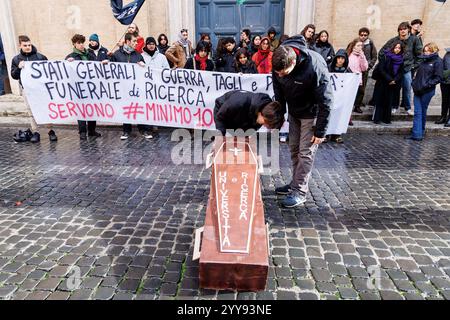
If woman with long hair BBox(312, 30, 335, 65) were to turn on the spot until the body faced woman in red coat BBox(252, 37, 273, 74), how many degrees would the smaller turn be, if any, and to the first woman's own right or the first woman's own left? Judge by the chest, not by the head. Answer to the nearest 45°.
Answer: approximately 45° to the first woman's own right

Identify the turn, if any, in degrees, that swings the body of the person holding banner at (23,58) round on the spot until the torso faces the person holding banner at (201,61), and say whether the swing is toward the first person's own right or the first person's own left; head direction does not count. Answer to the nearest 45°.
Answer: approximately 90° to the first person's own left

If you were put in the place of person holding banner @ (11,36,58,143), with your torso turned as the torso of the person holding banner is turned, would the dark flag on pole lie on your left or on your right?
on your left

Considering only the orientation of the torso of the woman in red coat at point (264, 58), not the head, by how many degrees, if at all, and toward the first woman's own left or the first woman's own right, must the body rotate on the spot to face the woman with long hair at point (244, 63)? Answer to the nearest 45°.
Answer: approximately 45° to the first woman's own right

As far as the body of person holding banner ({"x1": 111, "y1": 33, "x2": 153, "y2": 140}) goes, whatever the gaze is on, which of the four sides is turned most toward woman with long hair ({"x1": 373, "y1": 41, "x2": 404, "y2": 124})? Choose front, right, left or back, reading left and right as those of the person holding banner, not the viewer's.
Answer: left

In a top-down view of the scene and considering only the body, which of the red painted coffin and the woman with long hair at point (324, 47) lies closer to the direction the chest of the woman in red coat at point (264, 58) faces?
the red painted coffin

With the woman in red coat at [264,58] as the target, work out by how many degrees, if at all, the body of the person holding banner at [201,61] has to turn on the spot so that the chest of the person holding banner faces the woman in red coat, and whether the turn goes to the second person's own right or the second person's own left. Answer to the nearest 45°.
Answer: approximately 90° to the second person's own left

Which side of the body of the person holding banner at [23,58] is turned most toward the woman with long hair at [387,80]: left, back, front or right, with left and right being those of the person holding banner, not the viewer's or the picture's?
left

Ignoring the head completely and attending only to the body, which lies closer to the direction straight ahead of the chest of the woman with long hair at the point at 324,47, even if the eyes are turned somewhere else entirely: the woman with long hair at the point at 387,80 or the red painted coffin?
the red painted coffin
